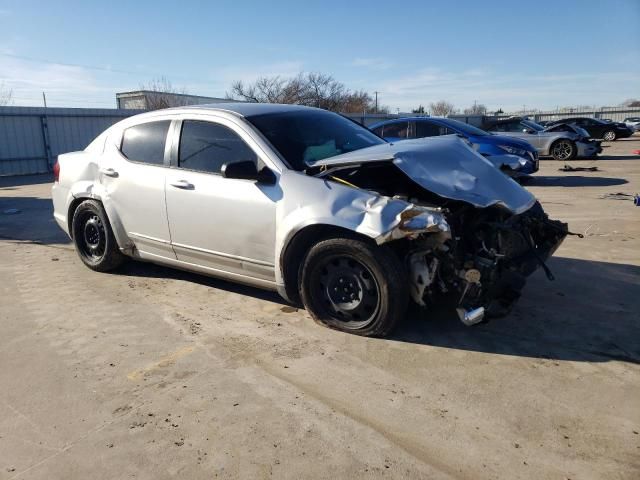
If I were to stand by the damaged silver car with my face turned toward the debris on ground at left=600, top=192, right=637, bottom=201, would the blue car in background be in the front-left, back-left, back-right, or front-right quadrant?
front-left

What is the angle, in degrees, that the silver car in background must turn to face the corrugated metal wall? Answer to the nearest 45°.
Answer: approximately 180°

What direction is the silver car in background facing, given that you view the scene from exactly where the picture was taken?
facing to the right of the viewer

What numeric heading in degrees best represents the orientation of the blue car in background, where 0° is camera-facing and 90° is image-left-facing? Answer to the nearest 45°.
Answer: approximately 315°

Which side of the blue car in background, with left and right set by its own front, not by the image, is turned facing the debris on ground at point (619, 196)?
front

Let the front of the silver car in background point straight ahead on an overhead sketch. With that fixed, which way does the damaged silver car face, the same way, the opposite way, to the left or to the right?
the same way

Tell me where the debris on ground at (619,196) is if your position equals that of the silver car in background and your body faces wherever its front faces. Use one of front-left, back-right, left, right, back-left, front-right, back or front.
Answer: right

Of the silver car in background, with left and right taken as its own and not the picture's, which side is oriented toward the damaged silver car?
right

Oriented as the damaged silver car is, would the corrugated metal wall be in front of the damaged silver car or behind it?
behind

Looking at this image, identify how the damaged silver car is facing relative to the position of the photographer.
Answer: facing the viewer and to the right of the viewer

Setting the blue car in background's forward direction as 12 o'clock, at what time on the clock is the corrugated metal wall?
The corrugated metal wall is roughly at 5 o'clock from the blue car in background.

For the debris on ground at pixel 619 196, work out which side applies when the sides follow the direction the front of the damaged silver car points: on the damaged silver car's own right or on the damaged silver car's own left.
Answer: on the damaged silver car's own left

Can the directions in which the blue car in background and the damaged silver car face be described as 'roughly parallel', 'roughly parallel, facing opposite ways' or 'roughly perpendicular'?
roughly parallel
